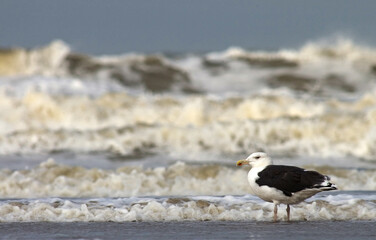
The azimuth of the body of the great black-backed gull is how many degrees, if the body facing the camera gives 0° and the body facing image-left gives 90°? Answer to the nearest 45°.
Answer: approximately 90°
